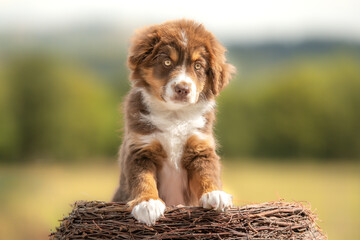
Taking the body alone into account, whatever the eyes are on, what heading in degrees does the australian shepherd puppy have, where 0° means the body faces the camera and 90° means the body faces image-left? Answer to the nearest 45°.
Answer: approximately 0°
